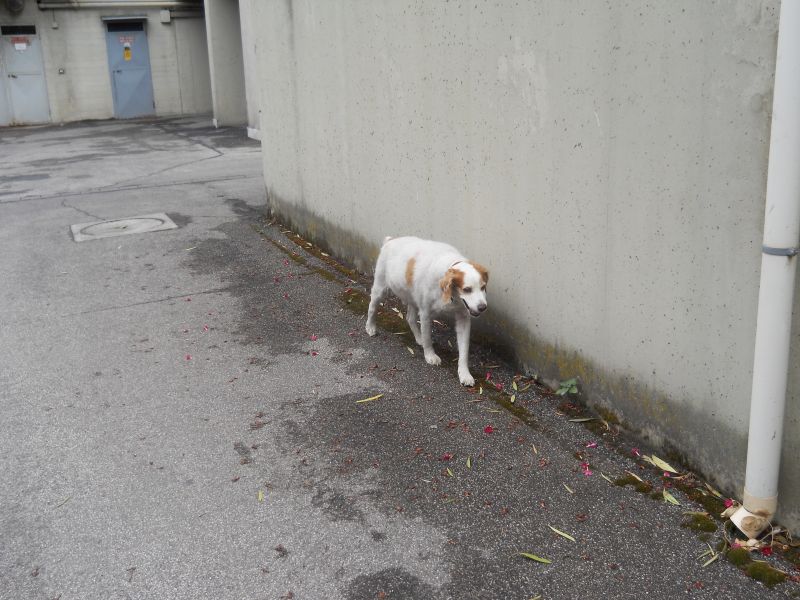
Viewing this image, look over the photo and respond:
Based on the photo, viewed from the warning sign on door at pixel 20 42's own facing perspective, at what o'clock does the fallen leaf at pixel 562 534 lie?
The fallen leaf is roughly at 12 o'clock from the warning sign on door.

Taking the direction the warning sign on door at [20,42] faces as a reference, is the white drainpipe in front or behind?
in front

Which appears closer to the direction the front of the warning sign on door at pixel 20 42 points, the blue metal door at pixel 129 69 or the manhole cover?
the manhole cover

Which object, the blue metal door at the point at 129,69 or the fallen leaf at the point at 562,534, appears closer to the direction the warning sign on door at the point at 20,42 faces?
the fallen leaf

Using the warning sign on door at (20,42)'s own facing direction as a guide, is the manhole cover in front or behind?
in front

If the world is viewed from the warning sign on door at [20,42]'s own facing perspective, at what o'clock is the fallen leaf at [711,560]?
The fallen leaf is roughly at 12 o'clock from the warning sign on door.

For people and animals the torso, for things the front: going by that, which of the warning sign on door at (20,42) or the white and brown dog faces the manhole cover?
the warning sign on door

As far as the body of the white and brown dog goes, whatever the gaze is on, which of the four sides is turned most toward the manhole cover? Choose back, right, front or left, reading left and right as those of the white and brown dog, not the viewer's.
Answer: back

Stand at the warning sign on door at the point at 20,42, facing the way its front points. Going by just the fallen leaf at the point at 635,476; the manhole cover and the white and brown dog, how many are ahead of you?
3

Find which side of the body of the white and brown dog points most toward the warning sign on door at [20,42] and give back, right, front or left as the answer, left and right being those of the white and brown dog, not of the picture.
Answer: back

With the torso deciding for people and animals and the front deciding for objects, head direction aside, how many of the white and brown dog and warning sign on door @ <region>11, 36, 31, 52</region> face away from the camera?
0
